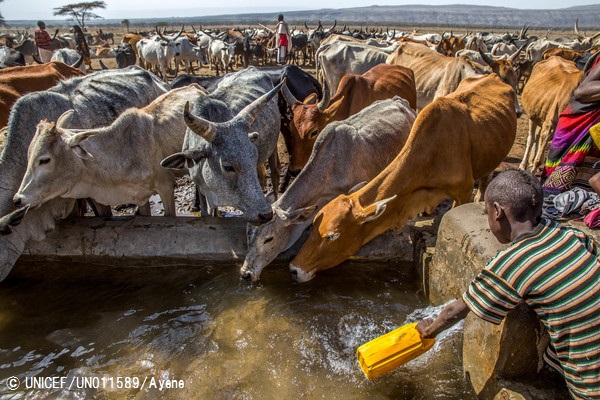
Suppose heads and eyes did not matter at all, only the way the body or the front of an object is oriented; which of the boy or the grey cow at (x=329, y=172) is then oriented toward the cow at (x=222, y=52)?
the boy

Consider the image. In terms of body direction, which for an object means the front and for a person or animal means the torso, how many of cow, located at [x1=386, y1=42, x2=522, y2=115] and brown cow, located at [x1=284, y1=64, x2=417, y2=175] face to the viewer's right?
1

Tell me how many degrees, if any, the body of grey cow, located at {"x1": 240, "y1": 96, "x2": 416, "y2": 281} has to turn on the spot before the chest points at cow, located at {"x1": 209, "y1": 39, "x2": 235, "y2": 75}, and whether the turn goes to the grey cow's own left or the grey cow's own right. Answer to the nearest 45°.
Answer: approximately 135° to the grey cow's own right

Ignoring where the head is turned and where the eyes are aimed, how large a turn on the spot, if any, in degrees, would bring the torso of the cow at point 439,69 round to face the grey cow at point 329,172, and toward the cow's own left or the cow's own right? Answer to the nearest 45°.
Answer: approximately 90° to the cow's own right

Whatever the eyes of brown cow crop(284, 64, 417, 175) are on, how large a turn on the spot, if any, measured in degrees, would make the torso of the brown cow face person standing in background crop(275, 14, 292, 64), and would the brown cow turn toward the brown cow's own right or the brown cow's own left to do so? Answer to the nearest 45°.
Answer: approximately 135° to the brown cow's own right

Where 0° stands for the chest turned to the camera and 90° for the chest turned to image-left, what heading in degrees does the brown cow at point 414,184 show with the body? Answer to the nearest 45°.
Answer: approximately 45°

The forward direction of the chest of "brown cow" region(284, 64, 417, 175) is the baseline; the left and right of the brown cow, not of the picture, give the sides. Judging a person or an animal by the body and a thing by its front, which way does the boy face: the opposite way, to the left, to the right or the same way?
to the right

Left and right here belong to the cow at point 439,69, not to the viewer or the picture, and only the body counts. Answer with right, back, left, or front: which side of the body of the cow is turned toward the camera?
right

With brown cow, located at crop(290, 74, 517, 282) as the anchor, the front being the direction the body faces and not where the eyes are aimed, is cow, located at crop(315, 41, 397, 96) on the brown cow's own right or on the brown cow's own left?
on the brown cow's own right

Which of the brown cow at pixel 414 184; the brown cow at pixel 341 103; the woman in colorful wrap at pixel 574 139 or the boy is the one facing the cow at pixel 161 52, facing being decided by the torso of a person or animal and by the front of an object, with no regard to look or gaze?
the boy
